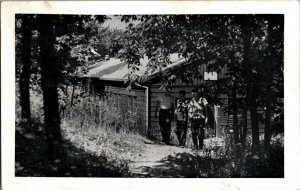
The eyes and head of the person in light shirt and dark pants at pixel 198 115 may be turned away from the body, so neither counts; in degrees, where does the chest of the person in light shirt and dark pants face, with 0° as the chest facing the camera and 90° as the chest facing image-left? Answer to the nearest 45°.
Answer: approximately 0°
